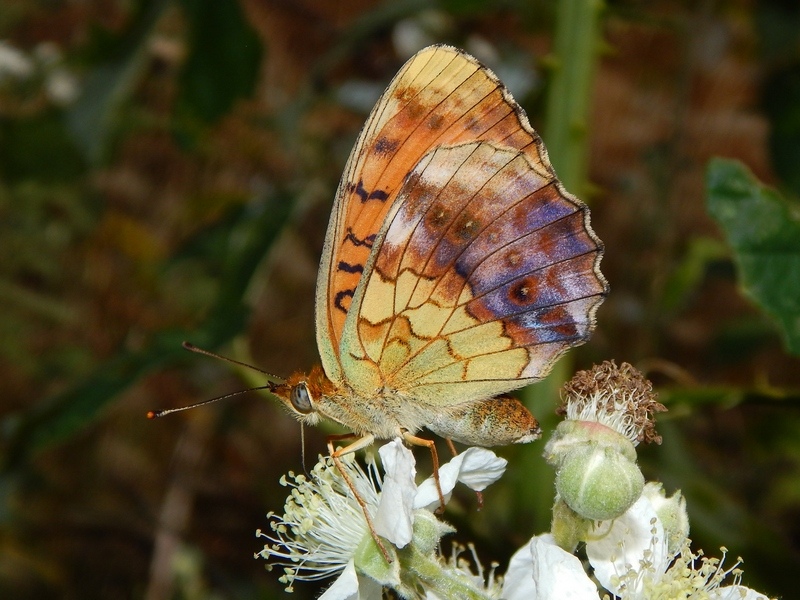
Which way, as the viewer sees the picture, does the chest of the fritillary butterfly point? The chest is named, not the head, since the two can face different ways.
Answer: to the viewer's left
